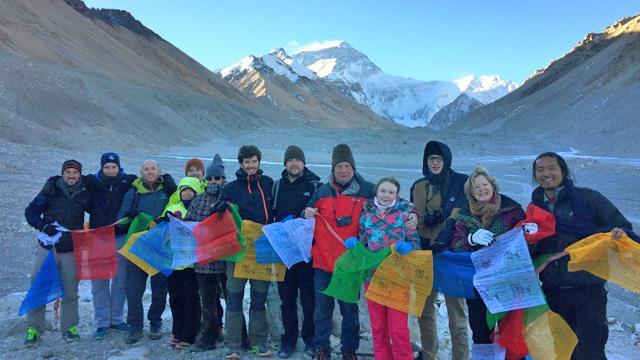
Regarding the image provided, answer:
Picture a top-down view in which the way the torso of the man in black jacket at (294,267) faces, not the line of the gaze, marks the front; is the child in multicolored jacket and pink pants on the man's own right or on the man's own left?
on the man's own left

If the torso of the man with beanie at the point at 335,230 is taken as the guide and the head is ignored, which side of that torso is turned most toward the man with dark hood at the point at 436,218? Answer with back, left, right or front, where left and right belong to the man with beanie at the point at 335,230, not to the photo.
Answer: left

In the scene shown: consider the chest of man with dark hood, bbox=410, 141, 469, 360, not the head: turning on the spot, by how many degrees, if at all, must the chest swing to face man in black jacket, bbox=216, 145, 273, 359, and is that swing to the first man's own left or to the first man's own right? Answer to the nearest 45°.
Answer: approximately 90° to the first man's own right

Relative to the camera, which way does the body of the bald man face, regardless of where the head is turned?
toward the camera

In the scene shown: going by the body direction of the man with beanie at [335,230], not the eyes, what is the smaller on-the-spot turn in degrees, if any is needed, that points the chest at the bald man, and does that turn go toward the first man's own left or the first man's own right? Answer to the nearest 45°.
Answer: approximately 90° to the first man's own right

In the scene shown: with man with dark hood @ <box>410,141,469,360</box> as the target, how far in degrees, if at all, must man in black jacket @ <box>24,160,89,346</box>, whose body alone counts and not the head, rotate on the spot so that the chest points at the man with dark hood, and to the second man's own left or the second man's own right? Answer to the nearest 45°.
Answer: approximately 45° to the second man's own left

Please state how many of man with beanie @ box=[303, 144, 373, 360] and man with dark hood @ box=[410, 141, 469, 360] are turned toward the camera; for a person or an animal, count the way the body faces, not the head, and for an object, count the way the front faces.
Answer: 2

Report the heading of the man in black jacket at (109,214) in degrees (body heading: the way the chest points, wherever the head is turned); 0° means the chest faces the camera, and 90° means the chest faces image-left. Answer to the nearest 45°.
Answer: approximately 0°

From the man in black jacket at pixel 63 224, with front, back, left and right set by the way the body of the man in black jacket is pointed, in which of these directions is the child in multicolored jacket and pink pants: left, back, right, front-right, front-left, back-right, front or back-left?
front-left

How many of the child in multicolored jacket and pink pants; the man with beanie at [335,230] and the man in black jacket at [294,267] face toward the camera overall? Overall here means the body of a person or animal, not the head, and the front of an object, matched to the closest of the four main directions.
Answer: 3

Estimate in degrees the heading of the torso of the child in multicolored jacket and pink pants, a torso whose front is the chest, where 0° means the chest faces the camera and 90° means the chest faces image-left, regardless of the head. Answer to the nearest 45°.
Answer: approximately 0°
